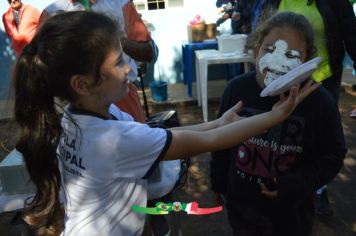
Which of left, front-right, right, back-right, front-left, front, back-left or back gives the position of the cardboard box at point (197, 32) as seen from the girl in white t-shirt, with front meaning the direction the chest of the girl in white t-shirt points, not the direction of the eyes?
front-left

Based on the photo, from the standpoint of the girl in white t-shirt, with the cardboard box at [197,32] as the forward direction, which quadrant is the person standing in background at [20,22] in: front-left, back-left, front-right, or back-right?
front-left

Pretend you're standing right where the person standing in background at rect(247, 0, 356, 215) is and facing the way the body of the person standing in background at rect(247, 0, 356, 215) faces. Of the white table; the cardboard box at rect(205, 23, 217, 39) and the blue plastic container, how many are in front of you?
0

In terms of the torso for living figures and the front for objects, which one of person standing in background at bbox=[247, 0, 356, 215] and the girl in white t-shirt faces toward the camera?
the person standing in background

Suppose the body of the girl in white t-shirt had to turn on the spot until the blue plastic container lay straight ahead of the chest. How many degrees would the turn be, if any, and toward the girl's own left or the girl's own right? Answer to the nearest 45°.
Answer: approximately 45° to the girl's own left

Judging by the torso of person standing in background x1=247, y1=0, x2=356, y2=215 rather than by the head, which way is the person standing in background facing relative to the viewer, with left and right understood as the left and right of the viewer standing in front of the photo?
facing the viewer

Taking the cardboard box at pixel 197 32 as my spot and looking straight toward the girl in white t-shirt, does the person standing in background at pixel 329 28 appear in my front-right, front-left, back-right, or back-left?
front-left

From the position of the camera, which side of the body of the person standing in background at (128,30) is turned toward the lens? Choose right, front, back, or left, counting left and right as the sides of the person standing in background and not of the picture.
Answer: front

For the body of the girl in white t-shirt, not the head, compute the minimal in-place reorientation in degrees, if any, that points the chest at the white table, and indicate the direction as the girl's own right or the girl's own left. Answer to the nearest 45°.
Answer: approximately 45° to the girl's own left

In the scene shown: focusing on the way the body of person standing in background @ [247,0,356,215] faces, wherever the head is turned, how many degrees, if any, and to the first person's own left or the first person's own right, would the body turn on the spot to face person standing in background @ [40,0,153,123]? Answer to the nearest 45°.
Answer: approximately 45° to the first person's own right

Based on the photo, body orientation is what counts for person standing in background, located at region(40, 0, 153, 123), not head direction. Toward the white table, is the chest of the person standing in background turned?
no

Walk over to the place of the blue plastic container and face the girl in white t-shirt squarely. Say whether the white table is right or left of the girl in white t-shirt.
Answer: left

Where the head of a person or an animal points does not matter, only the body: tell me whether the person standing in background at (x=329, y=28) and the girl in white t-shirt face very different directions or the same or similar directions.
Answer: very different directions

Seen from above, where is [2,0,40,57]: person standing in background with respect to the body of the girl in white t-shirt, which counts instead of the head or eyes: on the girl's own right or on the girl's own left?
on the girl's own left

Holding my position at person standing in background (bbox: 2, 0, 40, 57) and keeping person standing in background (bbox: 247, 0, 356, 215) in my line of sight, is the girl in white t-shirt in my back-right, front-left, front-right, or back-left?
front-right

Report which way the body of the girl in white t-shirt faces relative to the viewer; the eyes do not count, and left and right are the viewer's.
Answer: facing away from the viewer and to the right of the viewer

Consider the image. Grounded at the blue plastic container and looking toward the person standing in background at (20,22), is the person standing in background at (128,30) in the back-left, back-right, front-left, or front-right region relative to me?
front-left

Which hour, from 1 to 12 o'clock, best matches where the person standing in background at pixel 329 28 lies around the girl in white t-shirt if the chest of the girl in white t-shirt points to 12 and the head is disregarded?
The person standing in background is roughly at 12 o'clock from the girl in white t-shirt.

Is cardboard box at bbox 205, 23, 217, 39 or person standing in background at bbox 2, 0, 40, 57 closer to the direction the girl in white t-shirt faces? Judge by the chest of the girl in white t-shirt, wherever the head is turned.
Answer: the cardboard box

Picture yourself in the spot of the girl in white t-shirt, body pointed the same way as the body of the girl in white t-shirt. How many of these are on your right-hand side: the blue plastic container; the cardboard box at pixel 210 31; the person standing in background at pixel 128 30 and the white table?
0
